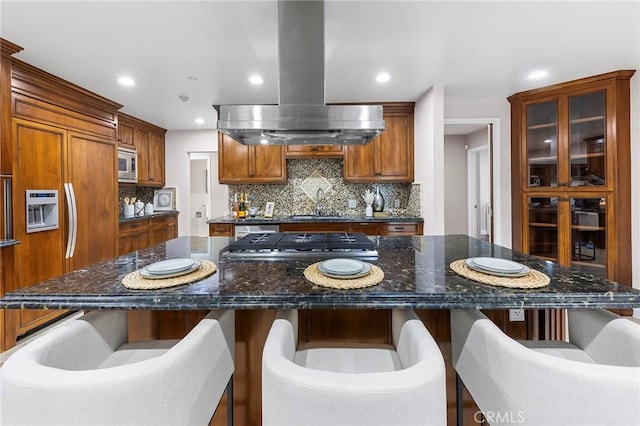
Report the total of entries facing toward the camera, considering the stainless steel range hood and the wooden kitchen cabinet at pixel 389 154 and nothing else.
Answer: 2

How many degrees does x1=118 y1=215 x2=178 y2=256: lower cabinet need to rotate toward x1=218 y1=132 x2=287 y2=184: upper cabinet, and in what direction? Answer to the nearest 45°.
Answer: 0° — it already faces it

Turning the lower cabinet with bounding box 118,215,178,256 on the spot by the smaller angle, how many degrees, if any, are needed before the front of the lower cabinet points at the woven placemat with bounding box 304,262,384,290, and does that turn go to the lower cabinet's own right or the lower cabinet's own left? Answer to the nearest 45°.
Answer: approximately 45° to the lower cabinet's own right

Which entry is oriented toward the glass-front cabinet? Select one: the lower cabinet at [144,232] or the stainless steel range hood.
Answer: the lower cabinet

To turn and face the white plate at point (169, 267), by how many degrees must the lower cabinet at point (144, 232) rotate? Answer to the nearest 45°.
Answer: approximately 45° to its right

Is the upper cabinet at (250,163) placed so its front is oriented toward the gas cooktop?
yes

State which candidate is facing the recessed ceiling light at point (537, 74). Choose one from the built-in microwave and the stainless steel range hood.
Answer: the built-in microwave

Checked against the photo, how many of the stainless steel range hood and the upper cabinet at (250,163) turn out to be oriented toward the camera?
2

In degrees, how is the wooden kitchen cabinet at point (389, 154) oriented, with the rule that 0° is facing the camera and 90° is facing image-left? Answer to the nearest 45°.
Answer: approximately 0°

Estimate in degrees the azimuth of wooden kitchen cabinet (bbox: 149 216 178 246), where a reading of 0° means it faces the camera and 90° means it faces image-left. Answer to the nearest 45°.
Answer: approximately 315°

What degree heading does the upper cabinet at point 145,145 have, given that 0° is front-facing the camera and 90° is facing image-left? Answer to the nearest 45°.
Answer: approximately 315°
